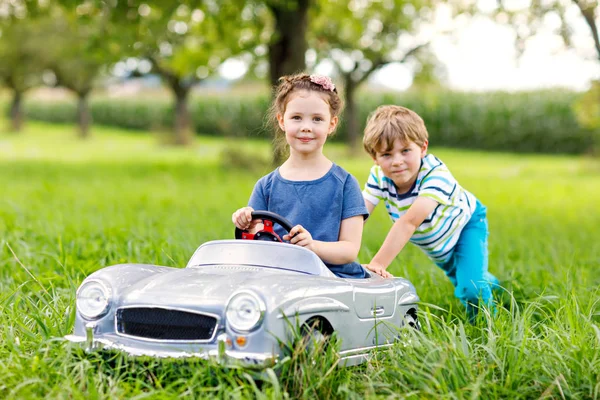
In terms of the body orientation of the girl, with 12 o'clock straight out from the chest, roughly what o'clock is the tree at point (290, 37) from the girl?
The tree is roughly at 6 o'clock from the girl.

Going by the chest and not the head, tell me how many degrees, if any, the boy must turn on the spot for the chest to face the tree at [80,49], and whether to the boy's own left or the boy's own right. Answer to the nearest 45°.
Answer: approximately 90° to the boy's own right

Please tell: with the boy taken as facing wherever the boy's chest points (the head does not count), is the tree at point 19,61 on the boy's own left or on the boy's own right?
on the boy's own right

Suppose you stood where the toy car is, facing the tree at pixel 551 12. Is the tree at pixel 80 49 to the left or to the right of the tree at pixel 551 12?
left

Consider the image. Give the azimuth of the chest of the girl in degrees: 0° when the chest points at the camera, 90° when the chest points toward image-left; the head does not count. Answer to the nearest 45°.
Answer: approximately 0°

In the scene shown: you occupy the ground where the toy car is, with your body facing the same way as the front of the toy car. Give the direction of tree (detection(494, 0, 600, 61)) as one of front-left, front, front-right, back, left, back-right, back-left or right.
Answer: back

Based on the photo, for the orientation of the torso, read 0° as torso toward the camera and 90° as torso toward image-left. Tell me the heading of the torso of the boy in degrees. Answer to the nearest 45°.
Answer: approximately 45°

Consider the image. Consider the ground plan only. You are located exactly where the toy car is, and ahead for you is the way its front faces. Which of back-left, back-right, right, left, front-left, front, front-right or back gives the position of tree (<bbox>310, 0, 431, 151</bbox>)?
back-right

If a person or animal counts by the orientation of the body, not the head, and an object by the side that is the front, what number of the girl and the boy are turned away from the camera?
0

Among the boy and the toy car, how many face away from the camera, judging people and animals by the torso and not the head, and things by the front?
0

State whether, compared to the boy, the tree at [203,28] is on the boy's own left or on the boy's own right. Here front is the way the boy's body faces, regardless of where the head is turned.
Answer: on the boy's own right

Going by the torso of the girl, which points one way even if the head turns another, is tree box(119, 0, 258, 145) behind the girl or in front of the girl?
behind
